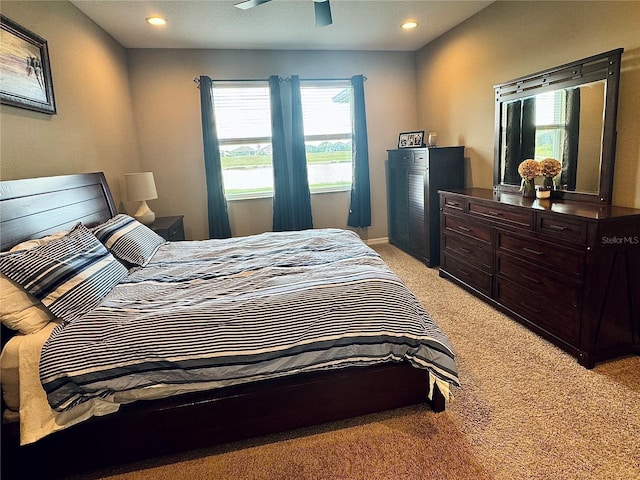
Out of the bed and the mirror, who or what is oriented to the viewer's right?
the bed

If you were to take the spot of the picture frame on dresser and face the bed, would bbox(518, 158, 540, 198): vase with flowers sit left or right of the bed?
left

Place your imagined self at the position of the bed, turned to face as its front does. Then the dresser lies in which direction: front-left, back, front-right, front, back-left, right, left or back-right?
front

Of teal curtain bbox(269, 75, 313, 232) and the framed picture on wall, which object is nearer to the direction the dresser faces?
the framed picture on wall

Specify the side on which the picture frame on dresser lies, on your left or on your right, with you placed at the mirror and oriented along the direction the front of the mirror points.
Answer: on your right

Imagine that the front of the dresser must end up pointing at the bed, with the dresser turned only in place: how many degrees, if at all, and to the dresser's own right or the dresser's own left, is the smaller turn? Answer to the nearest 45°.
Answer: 0° — it already faces it

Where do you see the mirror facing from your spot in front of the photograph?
facing the viewer and to the left of the viewer

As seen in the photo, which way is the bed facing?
to the viewer's right

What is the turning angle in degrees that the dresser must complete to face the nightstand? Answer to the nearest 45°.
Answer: approximately 45° to its right

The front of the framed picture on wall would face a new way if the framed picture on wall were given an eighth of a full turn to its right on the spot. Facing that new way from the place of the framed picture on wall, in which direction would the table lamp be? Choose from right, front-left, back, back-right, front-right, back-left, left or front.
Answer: back-left

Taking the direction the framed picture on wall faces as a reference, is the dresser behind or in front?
in front

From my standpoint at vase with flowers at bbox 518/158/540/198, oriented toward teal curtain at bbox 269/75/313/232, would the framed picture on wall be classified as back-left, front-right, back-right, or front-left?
front-left

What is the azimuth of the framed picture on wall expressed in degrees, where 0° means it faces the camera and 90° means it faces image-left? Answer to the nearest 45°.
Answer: approximately 315°

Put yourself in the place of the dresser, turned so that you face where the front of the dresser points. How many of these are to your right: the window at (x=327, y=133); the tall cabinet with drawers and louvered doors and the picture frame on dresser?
3

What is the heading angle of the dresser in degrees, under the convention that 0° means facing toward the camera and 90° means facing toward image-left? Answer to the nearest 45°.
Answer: approximately 45°
